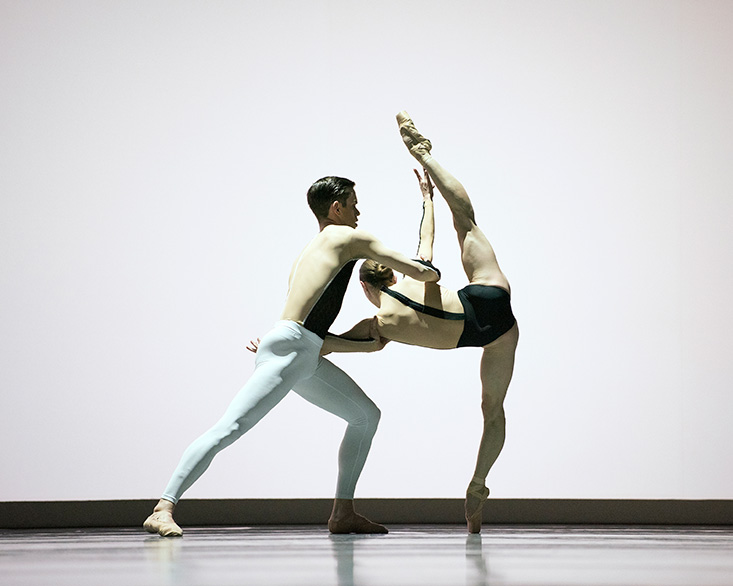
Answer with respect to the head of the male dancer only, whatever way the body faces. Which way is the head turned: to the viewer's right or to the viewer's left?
to the viewer's right

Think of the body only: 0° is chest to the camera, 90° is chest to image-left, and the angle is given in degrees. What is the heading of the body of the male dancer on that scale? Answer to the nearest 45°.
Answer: approximately 270°
